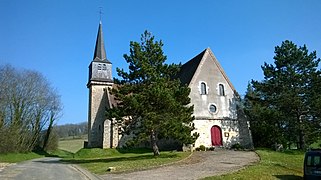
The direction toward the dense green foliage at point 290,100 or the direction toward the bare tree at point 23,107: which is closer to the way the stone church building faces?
the dense green foliage

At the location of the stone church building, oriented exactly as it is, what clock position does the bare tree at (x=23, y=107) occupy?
The bare tree is roughly at 5 o'clock from the stone church building.

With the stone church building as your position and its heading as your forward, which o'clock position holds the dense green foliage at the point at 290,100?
The dense green foliage is roughly at 11 o'clock from the stone church building.

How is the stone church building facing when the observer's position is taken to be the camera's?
facing the viewer and to the right of the viewer

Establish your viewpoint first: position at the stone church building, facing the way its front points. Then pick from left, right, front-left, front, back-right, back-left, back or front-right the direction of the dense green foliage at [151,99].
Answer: right
